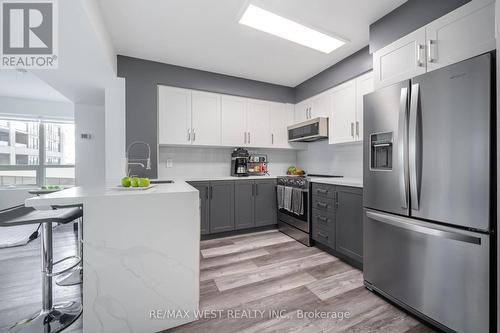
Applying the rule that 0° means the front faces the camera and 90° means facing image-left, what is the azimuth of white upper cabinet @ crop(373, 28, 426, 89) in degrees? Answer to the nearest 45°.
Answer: approximately 45°

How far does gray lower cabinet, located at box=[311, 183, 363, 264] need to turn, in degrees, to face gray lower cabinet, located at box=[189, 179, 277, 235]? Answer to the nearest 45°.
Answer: approximately 45° to its right

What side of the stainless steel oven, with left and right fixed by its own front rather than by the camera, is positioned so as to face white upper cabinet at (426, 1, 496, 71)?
left

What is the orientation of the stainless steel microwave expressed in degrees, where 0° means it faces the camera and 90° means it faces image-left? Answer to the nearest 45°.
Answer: approximately 45°

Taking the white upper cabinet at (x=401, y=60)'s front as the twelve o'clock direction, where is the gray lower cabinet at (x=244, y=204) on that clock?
The gray lower cabinet is roughly at 2 o'clock from the white upper cabinet.

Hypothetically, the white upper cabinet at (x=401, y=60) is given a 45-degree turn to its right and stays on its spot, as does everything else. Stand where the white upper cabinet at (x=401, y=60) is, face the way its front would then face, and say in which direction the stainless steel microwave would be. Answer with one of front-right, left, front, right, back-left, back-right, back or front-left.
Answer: front-right

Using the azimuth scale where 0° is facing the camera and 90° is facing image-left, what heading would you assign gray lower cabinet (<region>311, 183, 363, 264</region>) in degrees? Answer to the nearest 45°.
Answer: approximately 45°

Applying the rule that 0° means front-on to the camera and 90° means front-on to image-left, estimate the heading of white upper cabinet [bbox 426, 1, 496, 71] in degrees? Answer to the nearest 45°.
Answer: approximately 45°

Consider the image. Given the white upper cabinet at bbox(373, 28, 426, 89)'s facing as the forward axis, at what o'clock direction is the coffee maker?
The coffee maker is roughly at 2 o'clock from the white upper cabinet.

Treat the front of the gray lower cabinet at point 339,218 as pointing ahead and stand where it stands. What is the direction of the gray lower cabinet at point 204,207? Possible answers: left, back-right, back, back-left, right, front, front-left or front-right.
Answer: front-right

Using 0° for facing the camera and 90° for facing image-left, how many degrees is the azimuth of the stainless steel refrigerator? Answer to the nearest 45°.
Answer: approximately 45°
